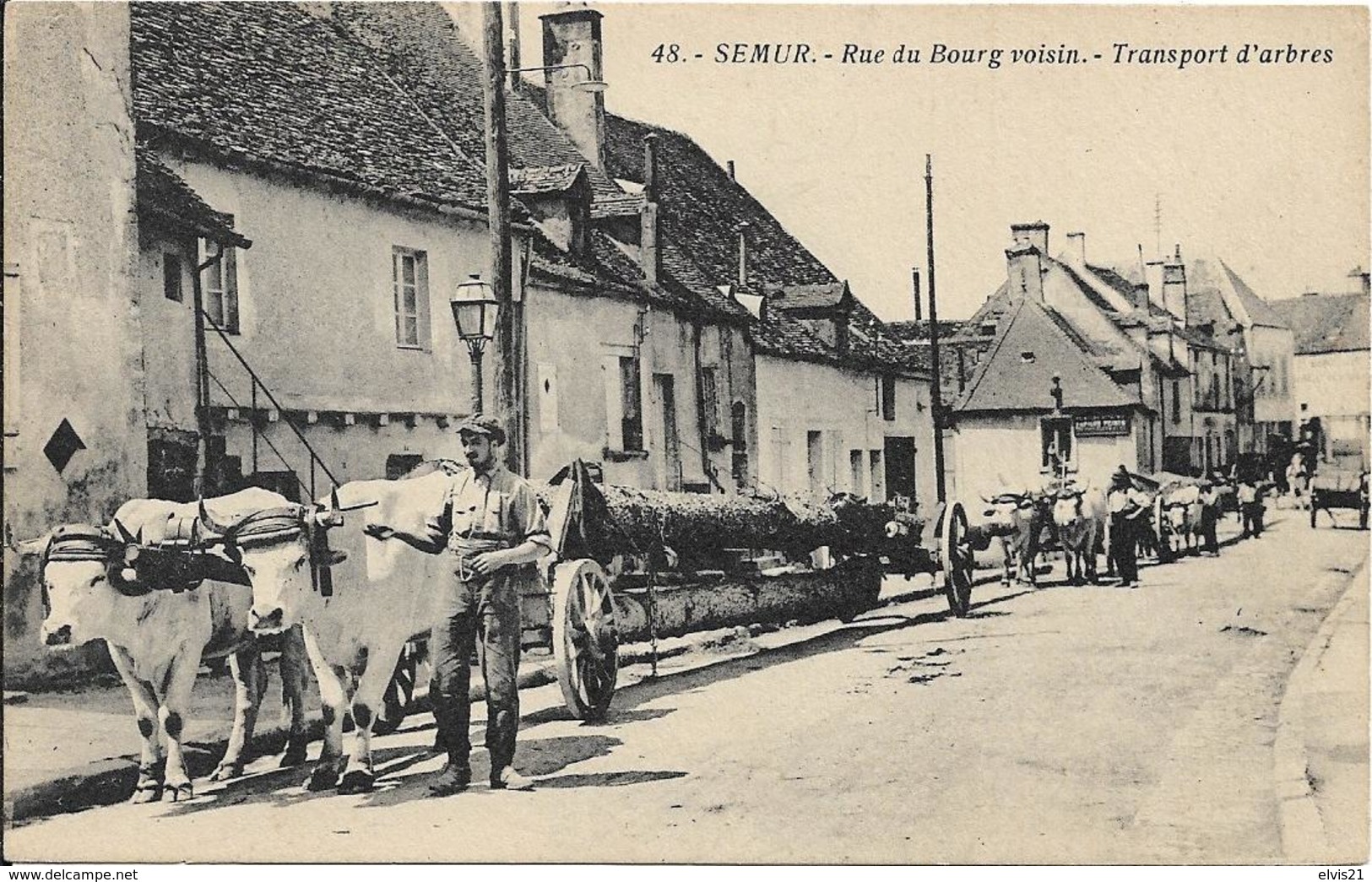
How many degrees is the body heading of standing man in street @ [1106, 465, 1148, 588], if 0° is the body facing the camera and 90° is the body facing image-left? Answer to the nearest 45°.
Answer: approximately 0°

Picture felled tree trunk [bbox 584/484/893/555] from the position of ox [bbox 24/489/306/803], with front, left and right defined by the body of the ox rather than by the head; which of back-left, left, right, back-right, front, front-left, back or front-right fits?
back

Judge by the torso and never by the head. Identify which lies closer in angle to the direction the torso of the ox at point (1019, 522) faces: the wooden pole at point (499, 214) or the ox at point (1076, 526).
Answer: the wooden pole

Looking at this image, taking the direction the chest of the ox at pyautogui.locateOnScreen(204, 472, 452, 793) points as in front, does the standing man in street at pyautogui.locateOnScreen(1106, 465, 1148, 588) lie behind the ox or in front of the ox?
behind

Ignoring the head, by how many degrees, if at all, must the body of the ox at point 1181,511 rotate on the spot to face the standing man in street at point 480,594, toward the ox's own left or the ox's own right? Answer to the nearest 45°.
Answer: approximately 45° to the ox's own left

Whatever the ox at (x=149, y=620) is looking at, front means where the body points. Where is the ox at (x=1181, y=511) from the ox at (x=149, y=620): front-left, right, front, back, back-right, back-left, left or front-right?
back

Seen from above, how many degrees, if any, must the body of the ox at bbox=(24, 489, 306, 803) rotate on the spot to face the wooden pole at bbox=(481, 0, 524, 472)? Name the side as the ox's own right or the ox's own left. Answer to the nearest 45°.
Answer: approximately 180°

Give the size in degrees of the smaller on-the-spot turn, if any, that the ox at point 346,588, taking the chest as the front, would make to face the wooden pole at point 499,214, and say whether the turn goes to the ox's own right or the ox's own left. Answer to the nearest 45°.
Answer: approximately 180°

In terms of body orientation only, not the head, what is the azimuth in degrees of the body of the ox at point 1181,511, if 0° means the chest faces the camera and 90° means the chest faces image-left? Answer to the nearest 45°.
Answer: approximately 45°
